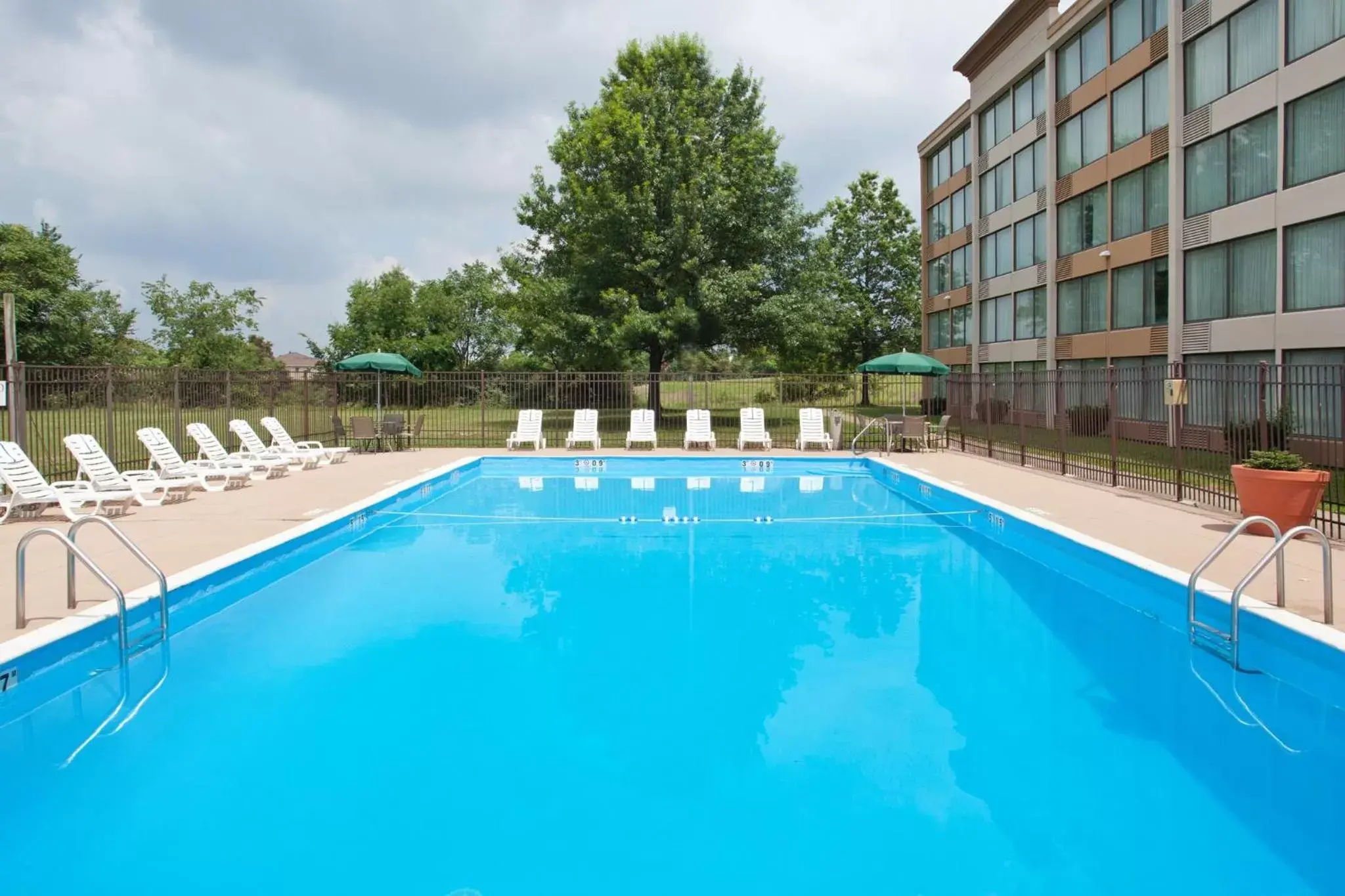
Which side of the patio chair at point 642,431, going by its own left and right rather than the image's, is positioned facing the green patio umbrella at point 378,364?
right

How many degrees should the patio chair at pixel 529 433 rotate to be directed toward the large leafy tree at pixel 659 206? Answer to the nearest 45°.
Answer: approximately 135° to its left

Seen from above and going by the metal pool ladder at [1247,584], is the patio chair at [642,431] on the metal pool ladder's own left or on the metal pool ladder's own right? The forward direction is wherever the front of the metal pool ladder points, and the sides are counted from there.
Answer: on the metal pool ladder's own right

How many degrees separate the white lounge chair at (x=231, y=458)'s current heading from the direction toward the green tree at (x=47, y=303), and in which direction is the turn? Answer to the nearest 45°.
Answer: approximately 135° to its left

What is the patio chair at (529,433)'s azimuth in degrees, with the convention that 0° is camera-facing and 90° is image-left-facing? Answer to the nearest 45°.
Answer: approximately 0°

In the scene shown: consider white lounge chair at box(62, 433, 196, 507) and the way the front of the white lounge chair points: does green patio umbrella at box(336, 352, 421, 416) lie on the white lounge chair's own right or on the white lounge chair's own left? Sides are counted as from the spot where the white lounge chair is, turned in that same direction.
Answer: on the white lounge chair's own left

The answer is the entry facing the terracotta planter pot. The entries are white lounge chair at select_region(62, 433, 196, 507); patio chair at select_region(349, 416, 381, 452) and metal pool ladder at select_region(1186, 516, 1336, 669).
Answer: the white lounge chair

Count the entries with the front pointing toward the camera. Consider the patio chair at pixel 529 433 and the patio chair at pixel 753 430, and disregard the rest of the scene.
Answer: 2

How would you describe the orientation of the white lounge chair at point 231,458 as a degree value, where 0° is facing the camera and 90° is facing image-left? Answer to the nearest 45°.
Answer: approximately 315°
